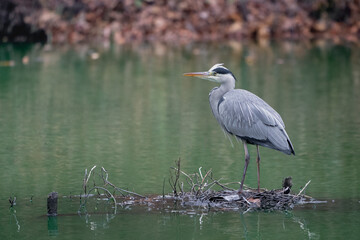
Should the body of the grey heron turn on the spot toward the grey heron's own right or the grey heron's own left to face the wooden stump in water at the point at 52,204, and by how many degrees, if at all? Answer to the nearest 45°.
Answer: approximately 45° to the grey heron's own left

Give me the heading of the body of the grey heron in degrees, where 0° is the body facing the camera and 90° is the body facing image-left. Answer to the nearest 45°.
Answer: approximately 90°
